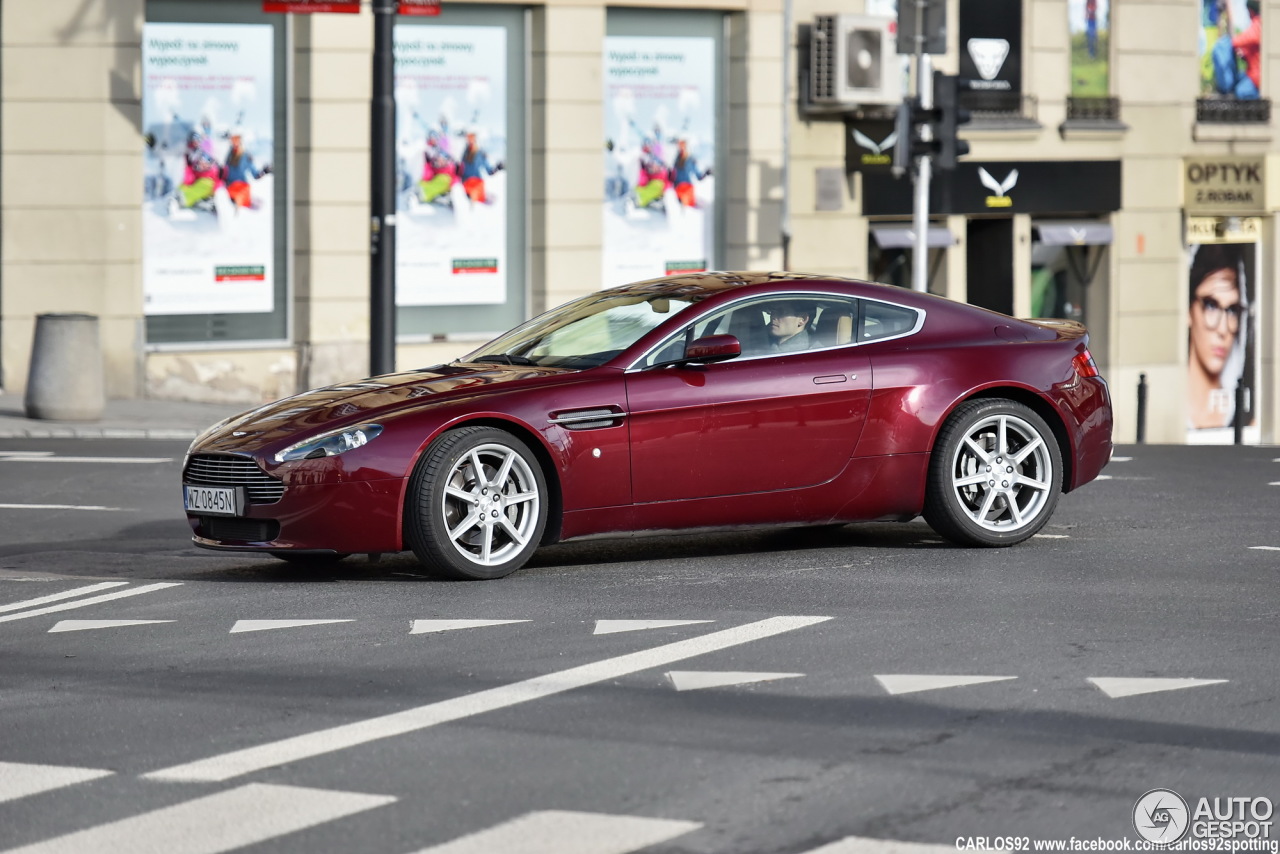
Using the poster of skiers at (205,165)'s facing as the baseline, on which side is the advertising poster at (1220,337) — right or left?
on its left

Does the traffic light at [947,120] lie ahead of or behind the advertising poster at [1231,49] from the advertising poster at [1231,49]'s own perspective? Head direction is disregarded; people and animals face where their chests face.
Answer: ahead

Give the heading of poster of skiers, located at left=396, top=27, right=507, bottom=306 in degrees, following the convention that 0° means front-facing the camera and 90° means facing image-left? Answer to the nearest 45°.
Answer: approximately 0°

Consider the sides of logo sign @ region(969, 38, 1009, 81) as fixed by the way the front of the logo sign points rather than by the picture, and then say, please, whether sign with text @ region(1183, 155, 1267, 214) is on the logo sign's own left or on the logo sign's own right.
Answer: on the logo sign's own left

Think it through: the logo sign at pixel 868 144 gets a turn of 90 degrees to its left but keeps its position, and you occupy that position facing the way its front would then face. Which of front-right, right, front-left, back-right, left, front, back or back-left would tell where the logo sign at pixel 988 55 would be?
front-left

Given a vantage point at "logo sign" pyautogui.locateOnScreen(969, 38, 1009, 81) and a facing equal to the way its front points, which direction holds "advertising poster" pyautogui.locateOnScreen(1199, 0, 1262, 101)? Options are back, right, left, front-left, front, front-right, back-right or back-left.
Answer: back-left

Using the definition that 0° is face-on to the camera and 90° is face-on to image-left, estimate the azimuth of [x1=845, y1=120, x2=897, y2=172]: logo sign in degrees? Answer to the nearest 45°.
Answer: approximately 0°

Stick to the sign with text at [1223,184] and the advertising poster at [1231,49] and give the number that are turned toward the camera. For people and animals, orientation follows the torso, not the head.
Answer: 2

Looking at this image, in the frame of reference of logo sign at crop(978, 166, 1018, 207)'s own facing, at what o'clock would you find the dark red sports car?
The dark red sports car is roughly at 12 o'clock from the logo sign.

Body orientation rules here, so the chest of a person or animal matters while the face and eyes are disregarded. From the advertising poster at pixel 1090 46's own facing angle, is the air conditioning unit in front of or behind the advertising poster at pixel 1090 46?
in front
